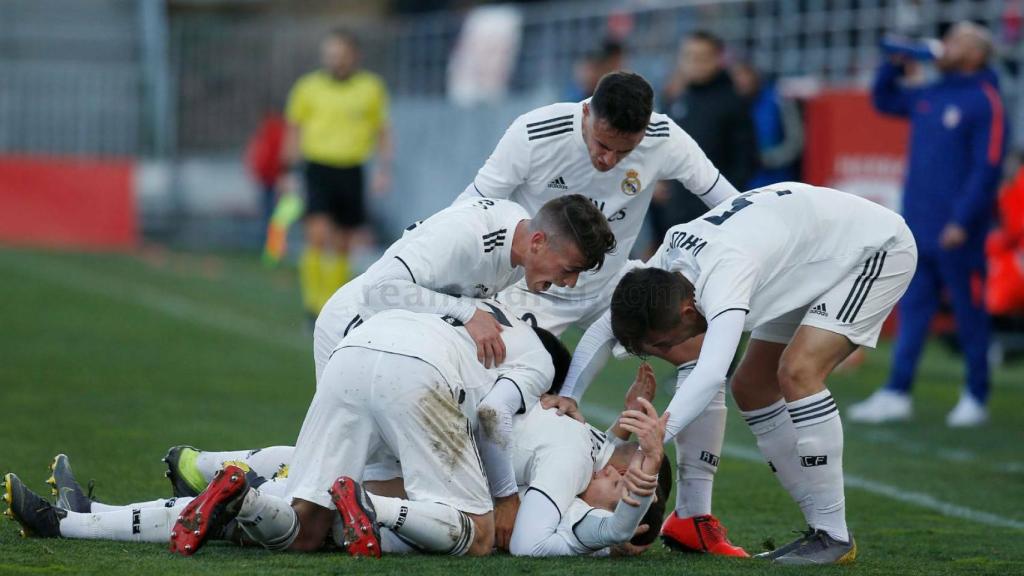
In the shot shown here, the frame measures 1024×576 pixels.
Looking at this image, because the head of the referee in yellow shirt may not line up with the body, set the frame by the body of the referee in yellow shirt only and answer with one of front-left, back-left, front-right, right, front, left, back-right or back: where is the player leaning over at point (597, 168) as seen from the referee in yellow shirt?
front

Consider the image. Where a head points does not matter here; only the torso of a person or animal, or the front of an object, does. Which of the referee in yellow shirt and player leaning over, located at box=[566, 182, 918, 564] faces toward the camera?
the referee in yellow shirt

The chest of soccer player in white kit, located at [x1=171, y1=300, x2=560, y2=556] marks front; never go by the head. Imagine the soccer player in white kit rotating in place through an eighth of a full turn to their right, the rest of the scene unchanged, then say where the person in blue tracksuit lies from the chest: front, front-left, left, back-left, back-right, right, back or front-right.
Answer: front-left

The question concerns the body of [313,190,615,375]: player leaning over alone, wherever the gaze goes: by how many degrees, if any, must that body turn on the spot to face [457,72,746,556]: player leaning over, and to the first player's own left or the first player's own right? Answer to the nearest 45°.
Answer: approximately 45° to the first player's own left

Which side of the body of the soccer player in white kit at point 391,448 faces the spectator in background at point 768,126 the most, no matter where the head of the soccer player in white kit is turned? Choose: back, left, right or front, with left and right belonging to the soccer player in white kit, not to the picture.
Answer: front

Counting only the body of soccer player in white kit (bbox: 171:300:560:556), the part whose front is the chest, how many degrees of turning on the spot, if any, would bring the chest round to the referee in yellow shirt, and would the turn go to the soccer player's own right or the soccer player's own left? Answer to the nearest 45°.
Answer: approximately 45° to the soccer player's own left

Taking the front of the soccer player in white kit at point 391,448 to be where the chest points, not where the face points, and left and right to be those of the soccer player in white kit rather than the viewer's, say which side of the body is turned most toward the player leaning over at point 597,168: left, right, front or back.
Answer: front

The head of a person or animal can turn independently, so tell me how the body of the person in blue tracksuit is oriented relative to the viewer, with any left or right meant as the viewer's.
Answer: facing the viewer and to the left of the viewer

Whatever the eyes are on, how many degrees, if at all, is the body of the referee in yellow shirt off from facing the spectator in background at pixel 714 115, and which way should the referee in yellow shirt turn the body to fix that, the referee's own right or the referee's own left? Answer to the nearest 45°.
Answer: approximately 45° to the referee's own left

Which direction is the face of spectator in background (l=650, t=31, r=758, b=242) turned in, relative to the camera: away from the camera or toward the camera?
toward the camera

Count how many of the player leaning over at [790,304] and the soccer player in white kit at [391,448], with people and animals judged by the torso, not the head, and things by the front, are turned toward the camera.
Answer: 0

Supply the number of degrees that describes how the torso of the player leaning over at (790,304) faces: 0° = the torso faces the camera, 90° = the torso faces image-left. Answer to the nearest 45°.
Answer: approximately 90°

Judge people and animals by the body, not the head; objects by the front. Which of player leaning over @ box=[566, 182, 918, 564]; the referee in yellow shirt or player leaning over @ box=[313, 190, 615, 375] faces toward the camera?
the referee in yellow shirt

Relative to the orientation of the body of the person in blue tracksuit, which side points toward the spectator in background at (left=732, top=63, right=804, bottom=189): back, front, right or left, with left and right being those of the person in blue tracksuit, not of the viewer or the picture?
right

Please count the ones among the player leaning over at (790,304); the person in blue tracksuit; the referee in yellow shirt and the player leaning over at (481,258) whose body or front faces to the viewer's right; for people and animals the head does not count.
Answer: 1

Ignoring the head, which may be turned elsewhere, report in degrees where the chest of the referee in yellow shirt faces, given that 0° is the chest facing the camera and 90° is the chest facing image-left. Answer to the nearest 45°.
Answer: approximately 0°

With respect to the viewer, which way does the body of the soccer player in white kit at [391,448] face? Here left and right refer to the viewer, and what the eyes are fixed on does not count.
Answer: facing away from the viewer and to the right of the viewer
